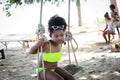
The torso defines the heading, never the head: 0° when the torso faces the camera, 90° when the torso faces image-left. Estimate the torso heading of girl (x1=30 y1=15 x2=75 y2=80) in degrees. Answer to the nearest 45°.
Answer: approximately 315°
